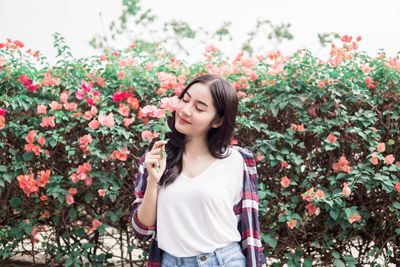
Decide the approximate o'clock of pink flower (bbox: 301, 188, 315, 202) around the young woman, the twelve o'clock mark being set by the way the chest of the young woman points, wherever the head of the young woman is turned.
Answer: The pink flower is roughly at 7 o'clock from the young woman.

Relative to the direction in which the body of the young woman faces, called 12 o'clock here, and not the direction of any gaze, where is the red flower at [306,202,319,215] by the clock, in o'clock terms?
The red flower is roughly at 7 o'clock from the young woman.

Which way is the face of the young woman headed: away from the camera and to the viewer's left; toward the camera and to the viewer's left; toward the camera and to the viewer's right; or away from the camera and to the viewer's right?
toward the camera and to the viewer's left

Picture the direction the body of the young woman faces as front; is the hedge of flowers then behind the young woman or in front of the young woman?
behind

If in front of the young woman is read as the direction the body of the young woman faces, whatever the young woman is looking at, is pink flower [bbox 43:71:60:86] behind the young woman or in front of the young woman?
behind

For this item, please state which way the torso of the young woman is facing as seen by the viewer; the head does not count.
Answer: toward the camera

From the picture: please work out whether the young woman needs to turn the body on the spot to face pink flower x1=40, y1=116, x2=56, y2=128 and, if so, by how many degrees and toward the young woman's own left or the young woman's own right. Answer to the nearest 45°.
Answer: approximately 135° to the young woman's own right

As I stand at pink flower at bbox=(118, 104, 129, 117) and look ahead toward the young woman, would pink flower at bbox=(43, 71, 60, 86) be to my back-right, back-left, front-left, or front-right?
back-right

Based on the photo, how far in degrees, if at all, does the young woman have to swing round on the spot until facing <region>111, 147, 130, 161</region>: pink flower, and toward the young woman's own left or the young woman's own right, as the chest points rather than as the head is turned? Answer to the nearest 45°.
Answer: approximately 135° to the young woman's own right
